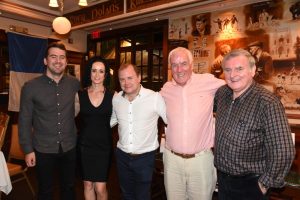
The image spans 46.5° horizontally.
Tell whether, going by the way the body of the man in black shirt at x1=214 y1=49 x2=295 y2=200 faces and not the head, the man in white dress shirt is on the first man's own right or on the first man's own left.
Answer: on the first man's own right

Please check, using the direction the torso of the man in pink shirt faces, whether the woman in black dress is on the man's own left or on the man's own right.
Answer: on the man's own right

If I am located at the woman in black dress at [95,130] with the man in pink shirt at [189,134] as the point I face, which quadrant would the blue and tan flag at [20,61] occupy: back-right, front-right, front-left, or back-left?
back-left

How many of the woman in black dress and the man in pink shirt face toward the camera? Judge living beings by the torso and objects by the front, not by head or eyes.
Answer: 2

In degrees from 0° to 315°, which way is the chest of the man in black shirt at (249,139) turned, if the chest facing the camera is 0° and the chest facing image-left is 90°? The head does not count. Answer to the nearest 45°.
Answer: approximately 45°

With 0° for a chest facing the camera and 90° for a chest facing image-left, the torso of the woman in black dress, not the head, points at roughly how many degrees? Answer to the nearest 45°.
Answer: approximately 0°
